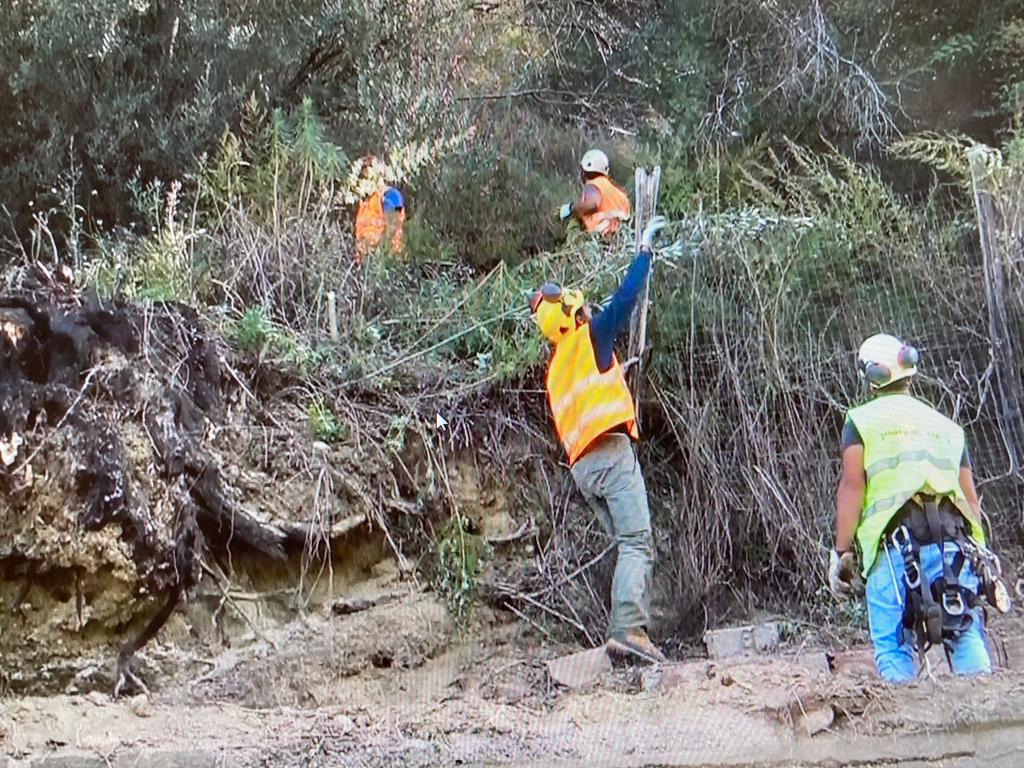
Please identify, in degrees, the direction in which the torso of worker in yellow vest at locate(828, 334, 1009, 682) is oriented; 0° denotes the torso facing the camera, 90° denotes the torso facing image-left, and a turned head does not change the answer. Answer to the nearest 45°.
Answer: approximately 180°

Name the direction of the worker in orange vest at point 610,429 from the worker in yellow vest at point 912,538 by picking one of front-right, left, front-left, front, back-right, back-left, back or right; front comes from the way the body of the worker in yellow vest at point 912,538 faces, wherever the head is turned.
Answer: front-left

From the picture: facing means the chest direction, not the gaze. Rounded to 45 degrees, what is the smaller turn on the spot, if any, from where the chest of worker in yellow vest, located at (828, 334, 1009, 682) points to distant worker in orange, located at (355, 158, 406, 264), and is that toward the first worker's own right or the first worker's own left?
approximately 45° to the first worker's own left

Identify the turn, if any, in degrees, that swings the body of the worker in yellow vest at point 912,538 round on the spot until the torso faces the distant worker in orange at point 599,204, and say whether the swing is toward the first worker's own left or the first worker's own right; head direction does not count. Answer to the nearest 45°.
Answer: approximately 45° to the first worker's own left

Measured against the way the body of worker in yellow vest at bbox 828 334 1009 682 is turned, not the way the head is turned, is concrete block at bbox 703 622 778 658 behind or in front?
in front
